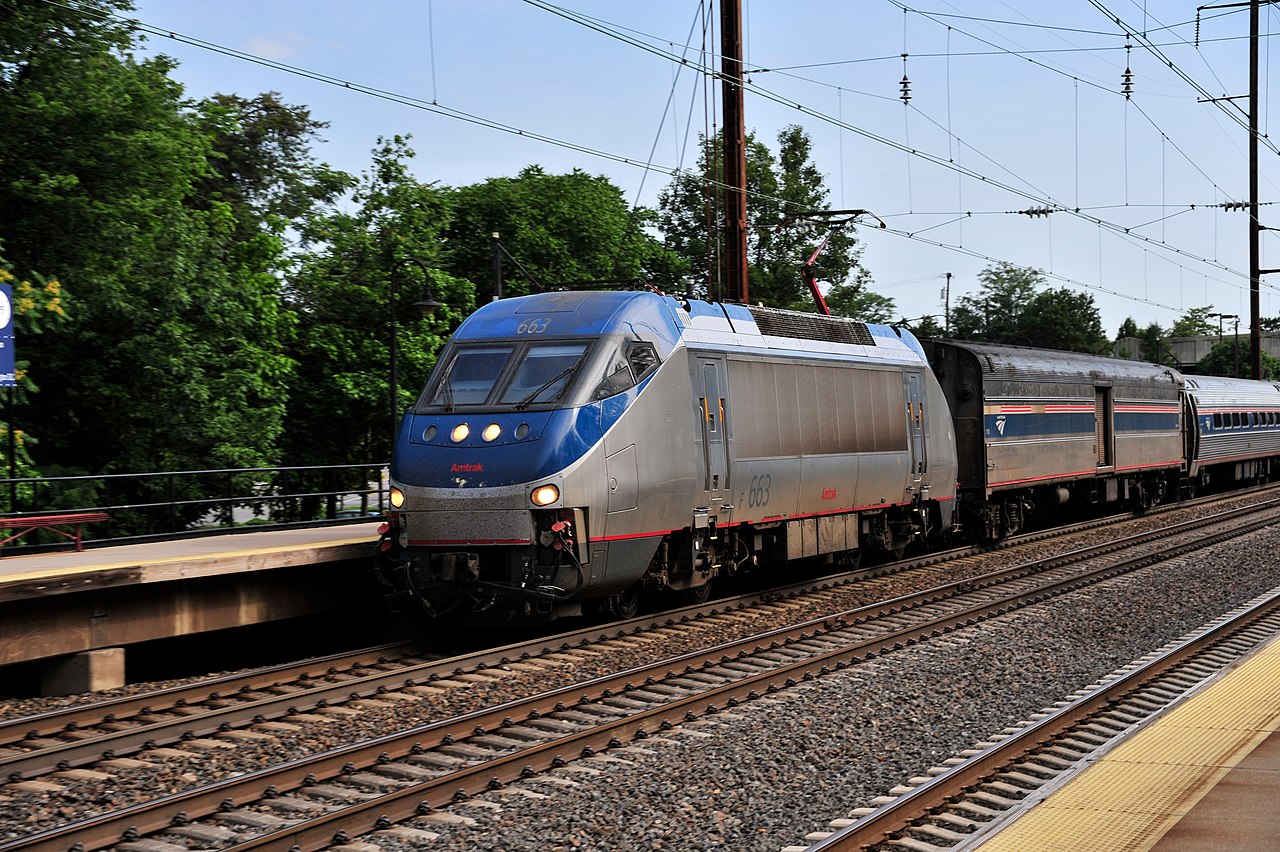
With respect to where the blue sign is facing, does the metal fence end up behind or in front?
behind

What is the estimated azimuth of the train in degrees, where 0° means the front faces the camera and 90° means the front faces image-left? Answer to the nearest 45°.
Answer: approximately 45°

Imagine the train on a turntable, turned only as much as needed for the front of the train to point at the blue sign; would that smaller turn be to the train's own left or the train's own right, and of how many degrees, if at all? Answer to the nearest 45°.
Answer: approximately 45° to the train's own right

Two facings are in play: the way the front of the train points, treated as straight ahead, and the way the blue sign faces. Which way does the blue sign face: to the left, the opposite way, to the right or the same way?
to the left

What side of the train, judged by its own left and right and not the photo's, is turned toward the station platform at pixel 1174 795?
left

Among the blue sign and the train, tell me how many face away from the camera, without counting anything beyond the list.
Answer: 0

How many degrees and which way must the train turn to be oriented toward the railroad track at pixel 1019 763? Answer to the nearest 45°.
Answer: approximately 90° to its left

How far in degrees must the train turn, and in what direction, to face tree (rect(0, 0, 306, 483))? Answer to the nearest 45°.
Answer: approximately 90° to its right

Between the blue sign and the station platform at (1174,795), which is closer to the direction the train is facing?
the blue sign

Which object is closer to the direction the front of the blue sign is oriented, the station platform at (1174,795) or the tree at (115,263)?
the station platform

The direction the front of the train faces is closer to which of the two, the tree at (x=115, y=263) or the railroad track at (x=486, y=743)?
the railroad track

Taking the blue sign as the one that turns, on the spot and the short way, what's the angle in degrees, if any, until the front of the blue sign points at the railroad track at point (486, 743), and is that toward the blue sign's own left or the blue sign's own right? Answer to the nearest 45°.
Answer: approximately 45° to the blue sign's own left

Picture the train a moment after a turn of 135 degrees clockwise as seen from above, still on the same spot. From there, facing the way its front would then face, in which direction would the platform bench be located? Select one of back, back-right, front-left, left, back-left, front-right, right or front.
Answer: left

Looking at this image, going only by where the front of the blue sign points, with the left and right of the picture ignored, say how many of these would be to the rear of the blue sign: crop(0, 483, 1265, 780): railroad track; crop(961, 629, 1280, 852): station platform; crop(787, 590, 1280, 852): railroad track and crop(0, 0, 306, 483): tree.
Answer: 1

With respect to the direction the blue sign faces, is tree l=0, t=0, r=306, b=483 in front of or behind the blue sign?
behind

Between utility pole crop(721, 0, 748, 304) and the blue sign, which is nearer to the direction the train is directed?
the blue sign

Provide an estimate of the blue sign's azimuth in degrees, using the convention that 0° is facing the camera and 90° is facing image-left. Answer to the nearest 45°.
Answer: approximately 0°

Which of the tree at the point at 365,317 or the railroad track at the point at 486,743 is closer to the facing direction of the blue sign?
the railroad track

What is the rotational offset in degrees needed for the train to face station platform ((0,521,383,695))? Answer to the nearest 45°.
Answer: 0° — it already faces it
